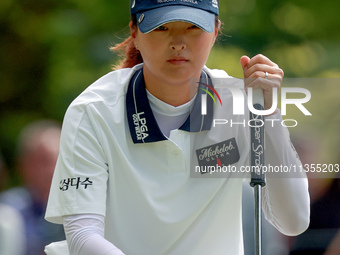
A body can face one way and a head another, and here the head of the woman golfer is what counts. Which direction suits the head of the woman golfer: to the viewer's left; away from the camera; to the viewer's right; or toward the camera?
toward the camera

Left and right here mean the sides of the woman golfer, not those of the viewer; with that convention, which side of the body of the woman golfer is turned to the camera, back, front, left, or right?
front
